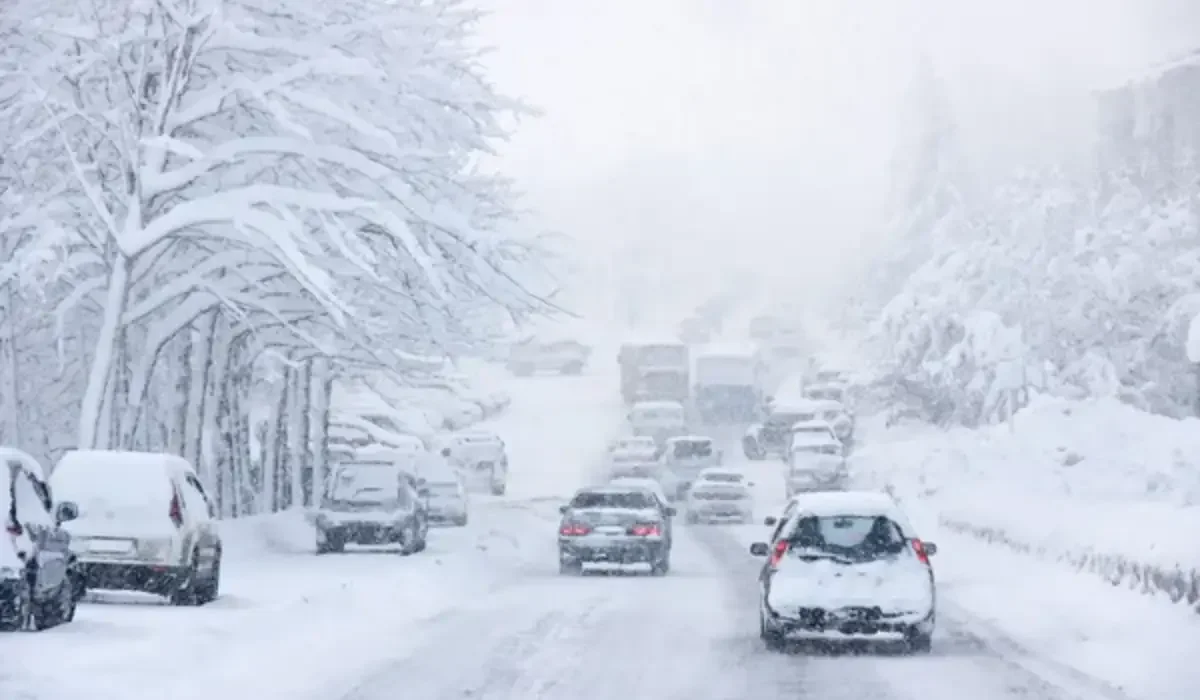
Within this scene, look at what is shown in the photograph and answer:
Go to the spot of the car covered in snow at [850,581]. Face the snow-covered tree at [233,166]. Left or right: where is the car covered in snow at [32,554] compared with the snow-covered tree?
left

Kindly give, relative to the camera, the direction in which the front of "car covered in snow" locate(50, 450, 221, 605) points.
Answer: facing away from the viewer and to the right of the viewer

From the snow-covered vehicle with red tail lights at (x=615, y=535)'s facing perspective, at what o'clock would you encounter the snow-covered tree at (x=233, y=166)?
The snow-covered tree is roughly at 10 o'clock from the snow-covered vehicle with red tail lights.

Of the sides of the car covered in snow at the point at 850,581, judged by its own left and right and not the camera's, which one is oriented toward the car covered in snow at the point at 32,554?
left

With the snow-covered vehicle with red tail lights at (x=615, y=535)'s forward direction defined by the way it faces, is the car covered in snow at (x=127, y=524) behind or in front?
behind

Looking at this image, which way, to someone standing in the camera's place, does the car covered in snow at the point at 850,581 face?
facing away from the viewer

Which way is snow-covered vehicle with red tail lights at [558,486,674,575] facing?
away from the camera

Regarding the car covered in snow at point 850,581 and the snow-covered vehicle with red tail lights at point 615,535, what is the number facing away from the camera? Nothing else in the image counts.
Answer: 2
